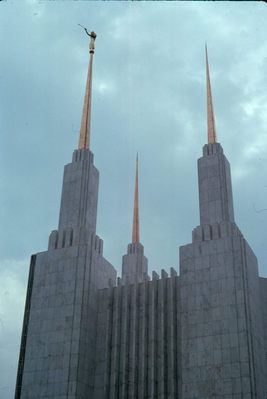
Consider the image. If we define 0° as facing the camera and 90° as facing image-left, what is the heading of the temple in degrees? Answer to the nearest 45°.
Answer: approximately 45°
